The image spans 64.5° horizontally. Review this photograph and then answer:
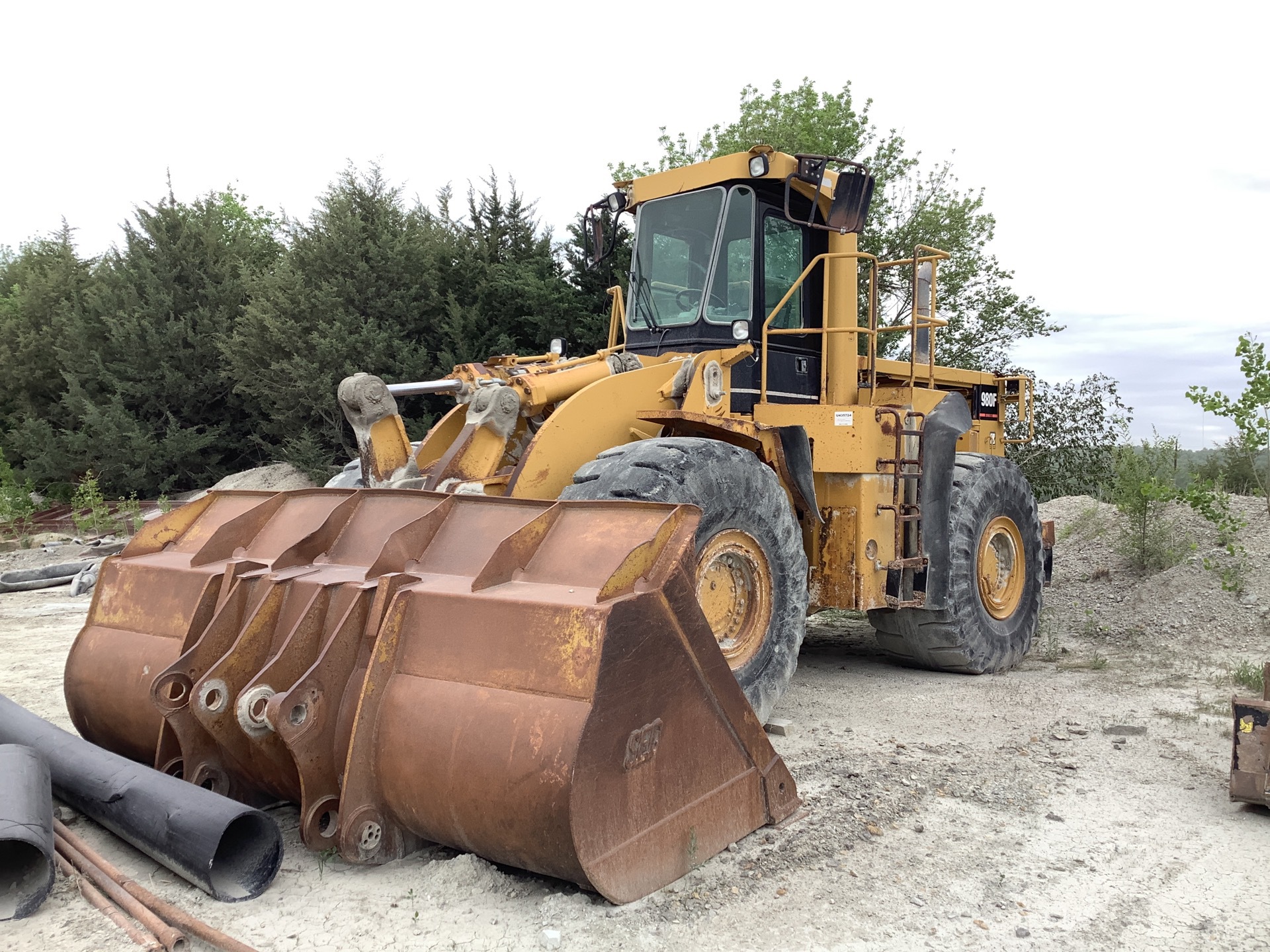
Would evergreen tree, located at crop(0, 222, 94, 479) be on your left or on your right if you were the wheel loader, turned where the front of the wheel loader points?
on your right

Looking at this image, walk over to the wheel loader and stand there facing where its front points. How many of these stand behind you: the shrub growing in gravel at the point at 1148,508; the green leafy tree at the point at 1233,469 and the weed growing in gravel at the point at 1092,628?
3

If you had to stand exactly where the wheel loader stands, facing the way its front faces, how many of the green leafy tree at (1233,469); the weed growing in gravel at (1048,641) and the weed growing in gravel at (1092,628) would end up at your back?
3

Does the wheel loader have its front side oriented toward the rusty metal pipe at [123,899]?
yes

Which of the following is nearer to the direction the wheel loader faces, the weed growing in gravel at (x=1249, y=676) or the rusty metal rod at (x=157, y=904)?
the rusty metal rod

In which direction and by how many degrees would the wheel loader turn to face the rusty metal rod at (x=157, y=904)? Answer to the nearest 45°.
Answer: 0° — it already faces it

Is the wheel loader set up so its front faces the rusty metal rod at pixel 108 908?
yes

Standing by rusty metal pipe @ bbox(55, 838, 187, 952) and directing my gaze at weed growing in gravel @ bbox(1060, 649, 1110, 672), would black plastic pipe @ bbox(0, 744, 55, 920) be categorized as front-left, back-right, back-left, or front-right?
back-left

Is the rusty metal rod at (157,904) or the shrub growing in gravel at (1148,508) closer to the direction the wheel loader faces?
the rusty metal rod

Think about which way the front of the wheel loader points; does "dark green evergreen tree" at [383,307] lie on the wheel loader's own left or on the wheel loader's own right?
on the wheel loader's own right

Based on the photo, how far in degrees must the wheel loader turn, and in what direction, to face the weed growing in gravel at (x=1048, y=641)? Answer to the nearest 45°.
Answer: approximately 180°

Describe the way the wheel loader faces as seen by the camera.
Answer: facing the viewer and to the left of the viewer

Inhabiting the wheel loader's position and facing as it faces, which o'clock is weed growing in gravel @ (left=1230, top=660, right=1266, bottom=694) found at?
The weed growing in gravel is roughly at 7 o'clock from the wheel loader.

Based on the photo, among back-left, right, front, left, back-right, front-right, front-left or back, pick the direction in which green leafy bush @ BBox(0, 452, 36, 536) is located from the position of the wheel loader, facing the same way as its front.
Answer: right

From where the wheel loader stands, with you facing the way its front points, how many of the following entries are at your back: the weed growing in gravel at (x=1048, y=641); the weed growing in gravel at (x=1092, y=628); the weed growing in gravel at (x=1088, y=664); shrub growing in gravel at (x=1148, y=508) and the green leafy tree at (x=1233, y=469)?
5

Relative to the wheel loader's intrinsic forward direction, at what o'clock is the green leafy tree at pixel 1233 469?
The green leafy tree is roughly at 6 o'clock from the wheel loader.

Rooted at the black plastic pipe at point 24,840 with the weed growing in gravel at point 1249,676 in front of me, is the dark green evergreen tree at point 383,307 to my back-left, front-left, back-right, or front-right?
front-left

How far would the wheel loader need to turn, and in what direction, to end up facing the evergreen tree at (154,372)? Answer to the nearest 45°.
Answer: approximately 90° to its right
